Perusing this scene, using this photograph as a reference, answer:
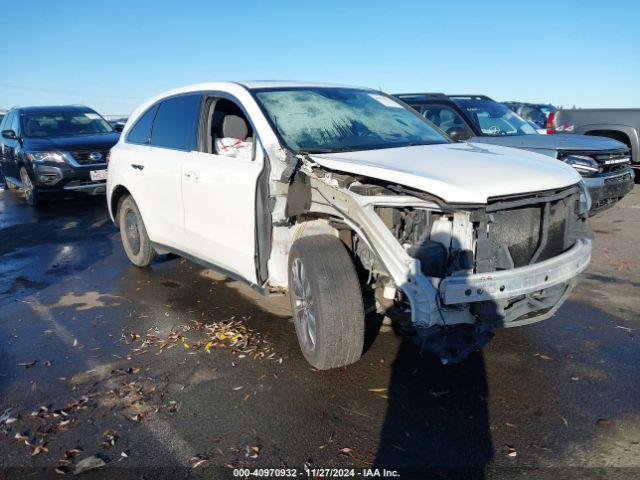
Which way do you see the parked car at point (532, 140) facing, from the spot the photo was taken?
facing the viewer and to the right of the viewer

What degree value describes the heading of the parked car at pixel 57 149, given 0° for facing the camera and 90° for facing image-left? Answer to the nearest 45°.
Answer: approximately 315°

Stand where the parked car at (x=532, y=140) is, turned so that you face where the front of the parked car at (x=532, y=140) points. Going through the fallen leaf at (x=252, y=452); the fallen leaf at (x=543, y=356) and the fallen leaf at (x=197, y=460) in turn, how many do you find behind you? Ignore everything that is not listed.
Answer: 0

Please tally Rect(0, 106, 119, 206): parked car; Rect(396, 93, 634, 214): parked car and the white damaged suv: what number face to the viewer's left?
0

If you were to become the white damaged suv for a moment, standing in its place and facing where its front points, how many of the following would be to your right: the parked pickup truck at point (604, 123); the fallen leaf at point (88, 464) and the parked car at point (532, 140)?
1

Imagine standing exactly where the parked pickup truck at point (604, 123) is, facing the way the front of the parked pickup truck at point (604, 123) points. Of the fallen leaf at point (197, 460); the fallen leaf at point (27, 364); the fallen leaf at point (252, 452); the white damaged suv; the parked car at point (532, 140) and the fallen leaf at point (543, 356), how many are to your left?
0

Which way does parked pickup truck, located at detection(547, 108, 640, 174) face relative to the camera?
to the viewer's right

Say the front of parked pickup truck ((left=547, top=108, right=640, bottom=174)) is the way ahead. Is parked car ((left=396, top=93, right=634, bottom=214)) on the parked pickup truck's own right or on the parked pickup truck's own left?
on the parked pickup truck's own right

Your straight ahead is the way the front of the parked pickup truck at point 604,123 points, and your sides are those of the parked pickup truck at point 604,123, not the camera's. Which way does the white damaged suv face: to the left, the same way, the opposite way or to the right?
the same way

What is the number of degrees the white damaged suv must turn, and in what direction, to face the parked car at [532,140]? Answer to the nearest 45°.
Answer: approximately 90° to its left

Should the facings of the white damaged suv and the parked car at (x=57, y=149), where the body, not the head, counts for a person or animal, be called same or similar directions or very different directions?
same or similar directions

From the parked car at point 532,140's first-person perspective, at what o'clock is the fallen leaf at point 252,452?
The fallen leaf is roughly at 2 o'clock from the parked car.

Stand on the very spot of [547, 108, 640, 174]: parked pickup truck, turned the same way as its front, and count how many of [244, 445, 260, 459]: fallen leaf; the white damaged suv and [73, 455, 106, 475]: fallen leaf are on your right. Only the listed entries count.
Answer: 3

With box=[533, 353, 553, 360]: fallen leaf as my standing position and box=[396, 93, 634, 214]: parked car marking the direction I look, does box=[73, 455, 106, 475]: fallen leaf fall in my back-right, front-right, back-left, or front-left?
back-left

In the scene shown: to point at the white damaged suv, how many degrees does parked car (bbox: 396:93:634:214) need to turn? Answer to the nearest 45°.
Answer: approximately 45° to its right

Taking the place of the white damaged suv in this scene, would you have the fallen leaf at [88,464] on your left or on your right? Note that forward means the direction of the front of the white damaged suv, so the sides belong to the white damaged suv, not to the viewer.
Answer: on your right

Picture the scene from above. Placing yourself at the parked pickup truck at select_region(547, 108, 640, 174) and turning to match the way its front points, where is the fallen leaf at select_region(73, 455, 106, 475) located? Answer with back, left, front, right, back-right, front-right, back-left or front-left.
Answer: right
